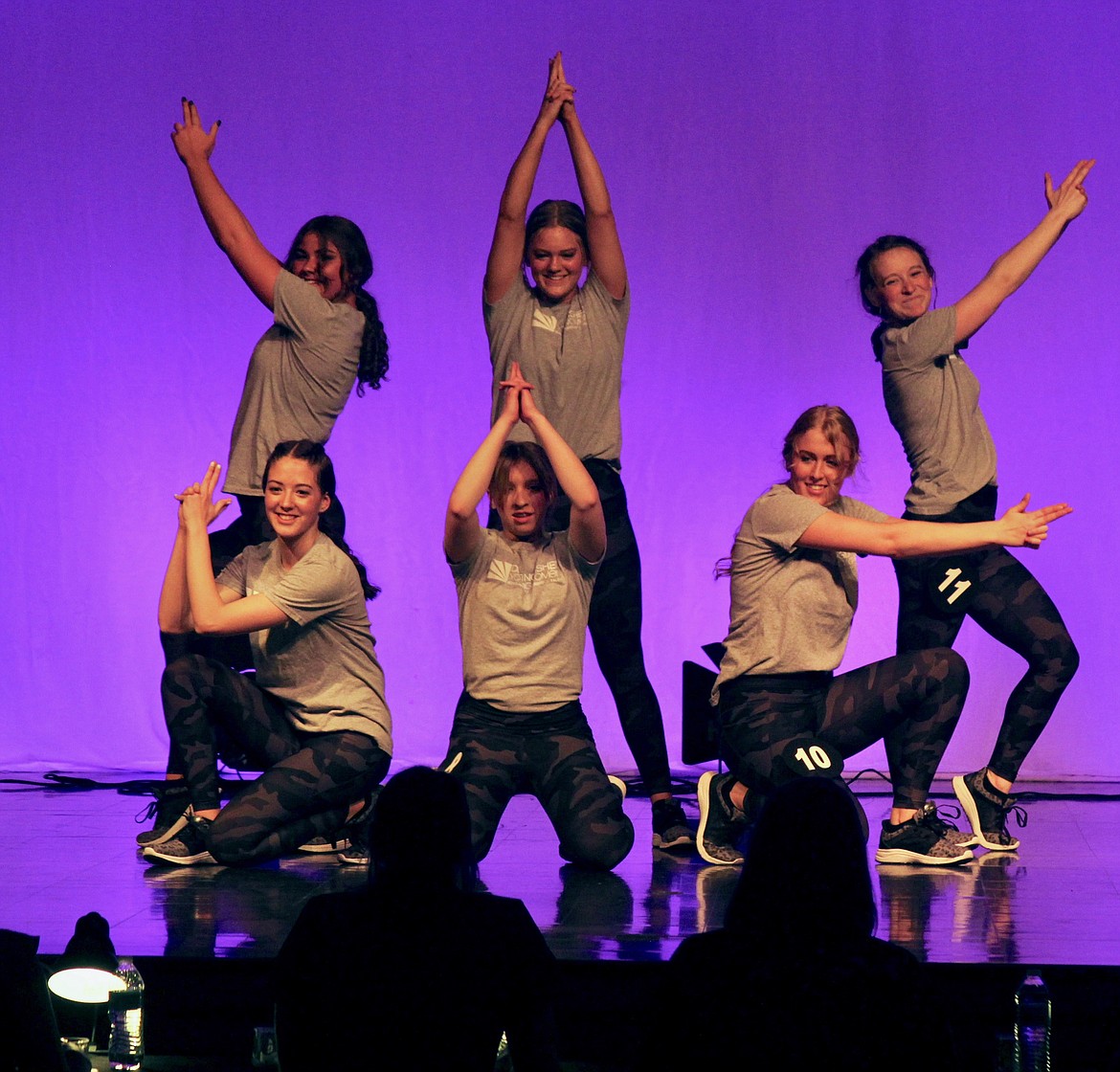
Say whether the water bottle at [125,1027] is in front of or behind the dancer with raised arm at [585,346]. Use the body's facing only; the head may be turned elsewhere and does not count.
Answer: in front

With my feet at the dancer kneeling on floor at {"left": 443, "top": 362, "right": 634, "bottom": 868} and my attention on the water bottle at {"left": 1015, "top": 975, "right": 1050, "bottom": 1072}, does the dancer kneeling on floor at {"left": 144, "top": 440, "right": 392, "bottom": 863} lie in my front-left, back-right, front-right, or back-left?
back-right

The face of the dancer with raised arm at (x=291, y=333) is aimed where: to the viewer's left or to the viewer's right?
to the viewer's left

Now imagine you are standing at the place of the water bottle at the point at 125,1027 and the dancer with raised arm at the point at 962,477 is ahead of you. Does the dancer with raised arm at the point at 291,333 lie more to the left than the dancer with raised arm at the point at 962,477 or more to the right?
left

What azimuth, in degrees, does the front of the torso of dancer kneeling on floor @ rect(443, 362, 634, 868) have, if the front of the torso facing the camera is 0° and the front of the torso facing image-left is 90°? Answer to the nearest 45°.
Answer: approximately 0°

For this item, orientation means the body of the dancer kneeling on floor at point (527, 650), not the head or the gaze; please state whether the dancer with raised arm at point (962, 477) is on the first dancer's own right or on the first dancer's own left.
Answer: on the first dancer's own left
